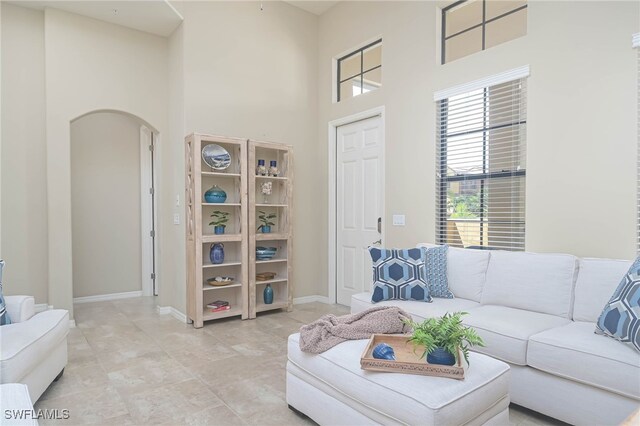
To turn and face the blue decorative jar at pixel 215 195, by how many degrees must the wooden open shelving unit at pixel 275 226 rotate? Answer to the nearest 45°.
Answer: approximately 90° to its right

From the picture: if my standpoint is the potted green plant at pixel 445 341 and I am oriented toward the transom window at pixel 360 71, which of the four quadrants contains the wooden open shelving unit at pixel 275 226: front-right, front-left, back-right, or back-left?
front-left

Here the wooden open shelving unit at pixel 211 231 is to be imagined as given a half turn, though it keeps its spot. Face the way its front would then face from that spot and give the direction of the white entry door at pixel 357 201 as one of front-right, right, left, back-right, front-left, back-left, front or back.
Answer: back-right

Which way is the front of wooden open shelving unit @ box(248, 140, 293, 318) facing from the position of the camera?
facing the viewer and to the right of the viewer

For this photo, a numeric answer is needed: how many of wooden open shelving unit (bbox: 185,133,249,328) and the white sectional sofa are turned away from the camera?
0

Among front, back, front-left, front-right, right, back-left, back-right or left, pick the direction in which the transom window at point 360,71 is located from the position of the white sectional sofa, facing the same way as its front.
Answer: right

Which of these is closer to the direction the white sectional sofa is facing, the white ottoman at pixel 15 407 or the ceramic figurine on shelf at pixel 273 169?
the white ottoman

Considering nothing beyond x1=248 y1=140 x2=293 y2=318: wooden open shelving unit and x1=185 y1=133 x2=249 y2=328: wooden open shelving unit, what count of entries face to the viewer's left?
0
